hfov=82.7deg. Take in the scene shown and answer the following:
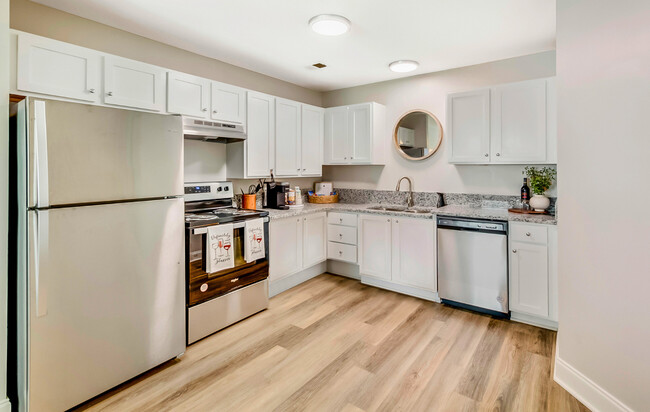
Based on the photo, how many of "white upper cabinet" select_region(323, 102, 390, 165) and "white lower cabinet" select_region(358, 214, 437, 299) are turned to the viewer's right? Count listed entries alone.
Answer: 0

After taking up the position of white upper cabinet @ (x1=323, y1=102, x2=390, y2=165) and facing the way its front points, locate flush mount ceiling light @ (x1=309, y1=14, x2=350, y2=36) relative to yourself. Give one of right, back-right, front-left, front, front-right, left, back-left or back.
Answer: front-left

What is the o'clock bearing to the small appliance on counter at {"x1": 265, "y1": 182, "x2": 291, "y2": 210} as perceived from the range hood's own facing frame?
The small appliance on counter is roughly at 9 o'clock from the range hood.

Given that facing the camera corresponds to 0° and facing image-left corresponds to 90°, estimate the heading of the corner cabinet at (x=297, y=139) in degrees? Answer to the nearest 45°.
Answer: approximately 315°

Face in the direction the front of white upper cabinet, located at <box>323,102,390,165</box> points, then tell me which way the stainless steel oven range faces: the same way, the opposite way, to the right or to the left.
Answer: to the left

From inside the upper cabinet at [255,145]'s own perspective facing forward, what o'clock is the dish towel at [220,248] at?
The dish towel is roughly at 2 o'clock from the upper cabinet.

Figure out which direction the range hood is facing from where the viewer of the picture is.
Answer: facing the viewer and to the right of the viewer

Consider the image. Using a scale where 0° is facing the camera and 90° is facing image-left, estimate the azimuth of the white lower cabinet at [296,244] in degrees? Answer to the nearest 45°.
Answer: approximately 315°

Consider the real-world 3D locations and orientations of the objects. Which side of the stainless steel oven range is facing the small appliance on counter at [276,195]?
left

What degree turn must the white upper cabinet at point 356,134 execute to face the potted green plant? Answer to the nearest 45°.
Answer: approximately 90° to its left

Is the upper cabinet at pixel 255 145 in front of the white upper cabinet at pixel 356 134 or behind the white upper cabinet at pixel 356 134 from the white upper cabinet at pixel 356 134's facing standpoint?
in front

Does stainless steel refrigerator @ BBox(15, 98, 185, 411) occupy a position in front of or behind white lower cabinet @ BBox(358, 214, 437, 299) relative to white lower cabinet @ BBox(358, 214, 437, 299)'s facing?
in front
